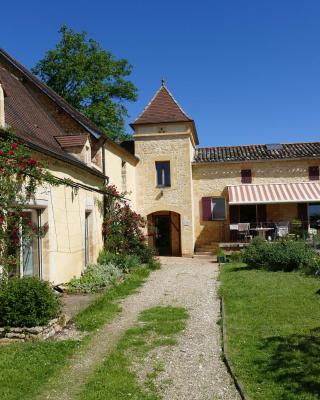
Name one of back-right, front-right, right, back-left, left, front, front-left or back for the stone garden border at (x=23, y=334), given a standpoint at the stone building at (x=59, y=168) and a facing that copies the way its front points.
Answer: front-right

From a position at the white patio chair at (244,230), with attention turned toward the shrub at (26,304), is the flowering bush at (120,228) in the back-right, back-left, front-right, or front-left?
front-right

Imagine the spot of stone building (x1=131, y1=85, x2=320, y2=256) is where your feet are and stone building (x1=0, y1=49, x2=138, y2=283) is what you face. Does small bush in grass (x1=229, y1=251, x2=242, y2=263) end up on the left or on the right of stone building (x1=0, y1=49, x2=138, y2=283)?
left

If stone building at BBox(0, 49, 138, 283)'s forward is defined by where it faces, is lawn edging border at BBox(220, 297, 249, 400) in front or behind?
in front

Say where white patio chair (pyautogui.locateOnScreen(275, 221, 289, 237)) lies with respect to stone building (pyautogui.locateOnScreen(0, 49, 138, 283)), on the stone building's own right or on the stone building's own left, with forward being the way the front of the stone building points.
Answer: on the stone building's own left

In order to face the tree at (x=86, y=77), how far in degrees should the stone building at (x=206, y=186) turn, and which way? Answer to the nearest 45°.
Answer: approximately 135° to its right

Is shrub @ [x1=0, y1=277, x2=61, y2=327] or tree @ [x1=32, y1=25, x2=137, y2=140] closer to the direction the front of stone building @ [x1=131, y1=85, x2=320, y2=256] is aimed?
the shrub

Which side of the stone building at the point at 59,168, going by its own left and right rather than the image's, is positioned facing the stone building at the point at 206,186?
left

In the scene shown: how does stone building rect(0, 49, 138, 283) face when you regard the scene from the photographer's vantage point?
facing the viewer and to the right of the viewer

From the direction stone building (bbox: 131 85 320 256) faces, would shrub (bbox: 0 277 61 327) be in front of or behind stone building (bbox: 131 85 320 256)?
in front

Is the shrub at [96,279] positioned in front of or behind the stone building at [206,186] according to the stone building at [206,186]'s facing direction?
in front

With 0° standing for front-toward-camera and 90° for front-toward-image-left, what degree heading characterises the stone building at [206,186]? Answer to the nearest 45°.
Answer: approximately 0°

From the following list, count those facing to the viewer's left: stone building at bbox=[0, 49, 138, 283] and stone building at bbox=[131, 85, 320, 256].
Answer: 0
